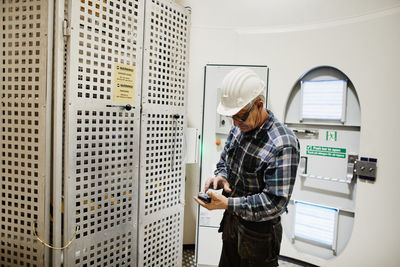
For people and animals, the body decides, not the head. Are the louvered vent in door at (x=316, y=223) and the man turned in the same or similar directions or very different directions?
same or similar directions

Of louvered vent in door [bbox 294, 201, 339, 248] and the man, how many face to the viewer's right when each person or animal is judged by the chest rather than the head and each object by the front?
0

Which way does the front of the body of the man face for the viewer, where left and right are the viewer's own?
facing the viewer and to the left of the viewer

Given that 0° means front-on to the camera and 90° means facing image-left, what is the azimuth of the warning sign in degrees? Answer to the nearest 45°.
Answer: approximately 315°

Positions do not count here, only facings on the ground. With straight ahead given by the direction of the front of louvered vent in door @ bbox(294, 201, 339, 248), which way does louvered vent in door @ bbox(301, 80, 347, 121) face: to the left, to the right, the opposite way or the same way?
the same way

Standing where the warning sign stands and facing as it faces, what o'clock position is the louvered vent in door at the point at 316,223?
The louvered vent in door is roughly at 10 o'clock from the warning sign.

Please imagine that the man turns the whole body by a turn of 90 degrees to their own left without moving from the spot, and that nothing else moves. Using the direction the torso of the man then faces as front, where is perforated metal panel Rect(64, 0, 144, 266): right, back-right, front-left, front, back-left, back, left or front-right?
back-right

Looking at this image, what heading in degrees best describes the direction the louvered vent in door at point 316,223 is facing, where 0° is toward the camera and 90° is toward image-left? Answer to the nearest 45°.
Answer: approximately 45°

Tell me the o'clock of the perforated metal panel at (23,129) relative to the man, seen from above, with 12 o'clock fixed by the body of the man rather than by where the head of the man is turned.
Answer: The perforated metal panel is roughly at 1 o'clock from the man.

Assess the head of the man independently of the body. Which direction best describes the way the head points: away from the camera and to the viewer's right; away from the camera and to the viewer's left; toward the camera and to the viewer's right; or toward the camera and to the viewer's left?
toward the camera and to the viewer's left
